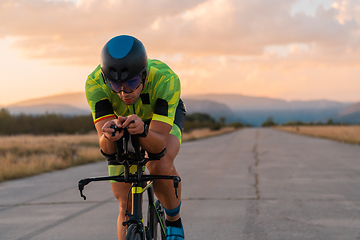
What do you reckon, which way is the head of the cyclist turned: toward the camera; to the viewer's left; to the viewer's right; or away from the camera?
toward the camera

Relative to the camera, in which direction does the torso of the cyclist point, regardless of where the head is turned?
toward the camera

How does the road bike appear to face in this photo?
toward the camera
